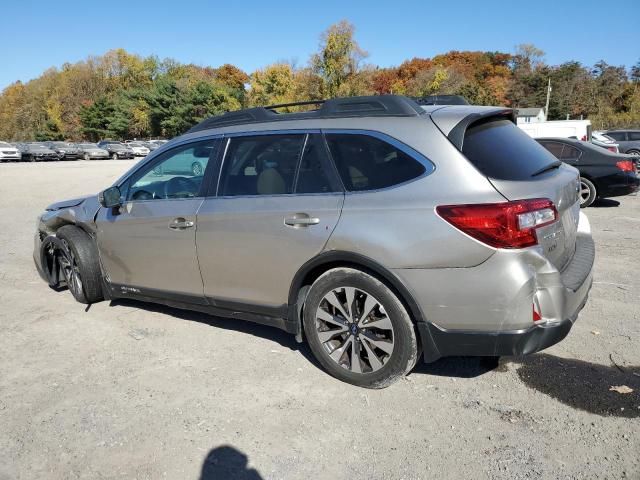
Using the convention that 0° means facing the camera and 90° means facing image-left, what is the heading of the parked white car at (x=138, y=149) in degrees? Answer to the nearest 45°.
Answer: approximately 315°

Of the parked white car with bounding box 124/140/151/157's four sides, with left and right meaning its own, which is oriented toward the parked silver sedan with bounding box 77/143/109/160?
right

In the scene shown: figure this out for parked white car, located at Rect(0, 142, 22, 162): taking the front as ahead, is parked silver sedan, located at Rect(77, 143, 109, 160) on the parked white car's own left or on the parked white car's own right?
on the parked white car's own left

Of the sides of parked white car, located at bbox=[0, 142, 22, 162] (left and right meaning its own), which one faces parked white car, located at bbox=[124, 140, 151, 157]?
left

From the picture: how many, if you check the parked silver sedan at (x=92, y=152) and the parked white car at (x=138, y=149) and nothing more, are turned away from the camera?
0

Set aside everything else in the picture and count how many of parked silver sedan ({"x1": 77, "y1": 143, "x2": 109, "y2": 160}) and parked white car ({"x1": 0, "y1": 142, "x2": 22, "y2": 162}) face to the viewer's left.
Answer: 0

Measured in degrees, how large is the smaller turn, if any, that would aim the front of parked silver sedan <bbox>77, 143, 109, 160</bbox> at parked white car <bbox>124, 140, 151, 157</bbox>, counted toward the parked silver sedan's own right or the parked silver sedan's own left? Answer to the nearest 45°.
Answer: approximately 45° to the parked silver sedan's own left
